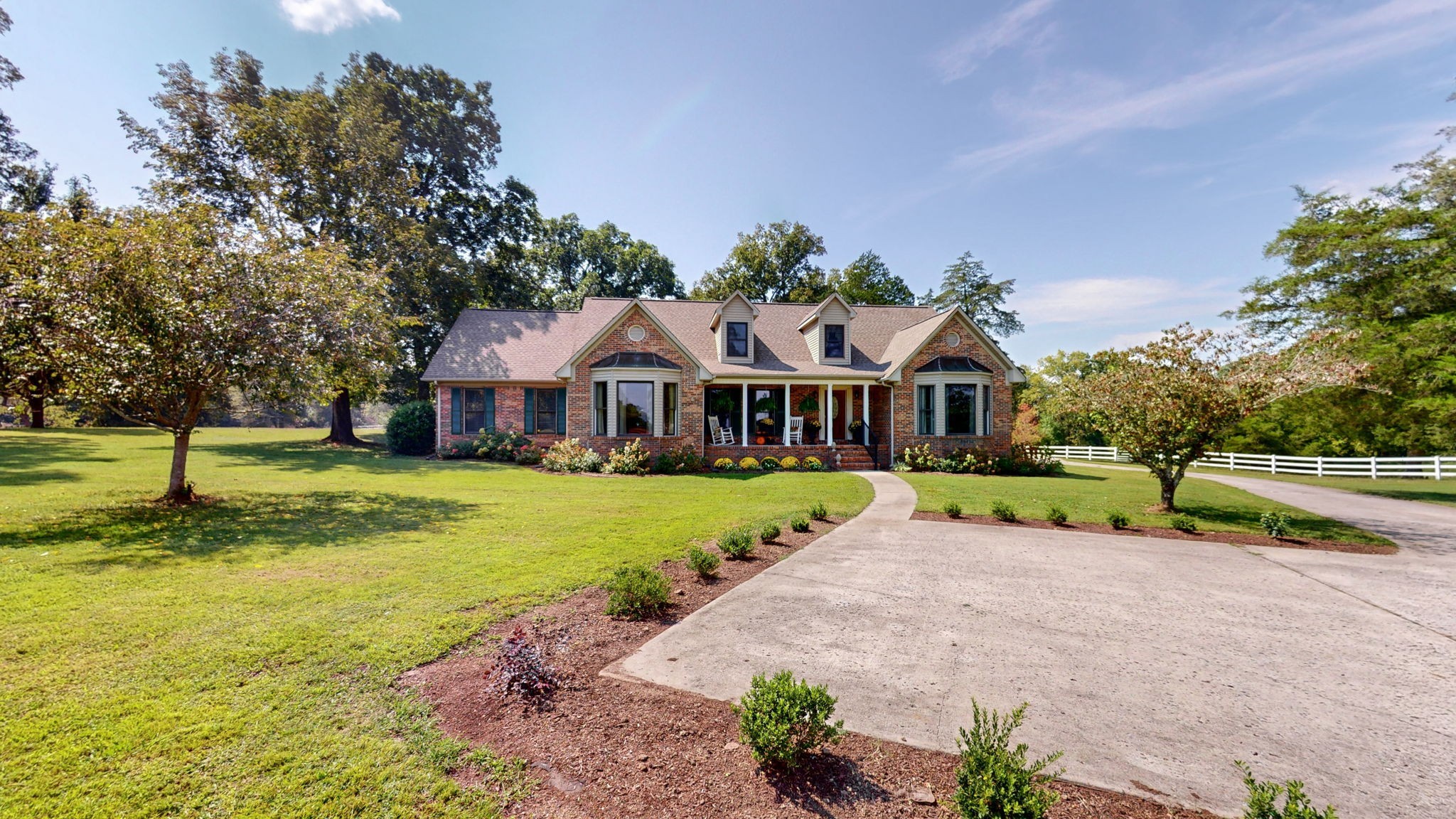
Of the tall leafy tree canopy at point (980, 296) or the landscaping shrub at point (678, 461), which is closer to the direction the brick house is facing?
the landscaping shrub

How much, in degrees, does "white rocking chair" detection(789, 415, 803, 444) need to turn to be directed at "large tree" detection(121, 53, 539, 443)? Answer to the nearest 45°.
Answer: approximately 45° to its right

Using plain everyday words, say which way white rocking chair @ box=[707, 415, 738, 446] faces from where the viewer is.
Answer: facing the viewer and to the right of the viewer

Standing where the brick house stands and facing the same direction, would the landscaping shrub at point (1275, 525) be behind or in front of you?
in front

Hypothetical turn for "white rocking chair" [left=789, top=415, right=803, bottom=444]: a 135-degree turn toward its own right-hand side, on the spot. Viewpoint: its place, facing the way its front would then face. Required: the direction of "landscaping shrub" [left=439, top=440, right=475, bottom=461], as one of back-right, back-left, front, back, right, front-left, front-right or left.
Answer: left

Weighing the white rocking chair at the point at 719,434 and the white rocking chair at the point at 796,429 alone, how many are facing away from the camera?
0

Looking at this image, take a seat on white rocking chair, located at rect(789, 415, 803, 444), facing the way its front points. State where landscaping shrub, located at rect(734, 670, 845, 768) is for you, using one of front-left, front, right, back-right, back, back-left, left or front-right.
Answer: front-left

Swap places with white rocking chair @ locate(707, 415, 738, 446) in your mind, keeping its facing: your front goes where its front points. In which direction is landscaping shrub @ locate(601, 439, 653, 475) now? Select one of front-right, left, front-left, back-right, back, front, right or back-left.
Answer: right

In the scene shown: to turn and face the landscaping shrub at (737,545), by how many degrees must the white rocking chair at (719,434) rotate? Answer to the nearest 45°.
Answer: approximately 45° to its right

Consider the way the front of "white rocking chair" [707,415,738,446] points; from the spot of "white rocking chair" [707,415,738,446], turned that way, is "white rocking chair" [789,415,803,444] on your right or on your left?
on your left

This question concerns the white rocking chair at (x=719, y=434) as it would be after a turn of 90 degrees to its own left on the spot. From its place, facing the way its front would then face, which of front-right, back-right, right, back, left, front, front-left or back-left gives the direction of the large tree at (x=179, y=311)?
back

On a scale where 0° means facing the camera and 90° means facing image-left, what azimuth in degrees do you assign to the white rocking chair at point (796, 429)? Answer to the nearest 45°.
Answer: approximately 45°

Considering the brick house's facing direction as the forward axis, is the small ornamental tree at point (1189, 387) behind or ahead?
ahead

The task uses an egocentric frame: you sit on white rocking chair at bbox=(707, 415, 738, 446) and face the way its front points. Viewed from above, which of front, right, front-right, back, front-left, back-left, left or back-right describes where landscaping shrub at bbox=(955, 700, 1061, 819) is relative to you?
front-right

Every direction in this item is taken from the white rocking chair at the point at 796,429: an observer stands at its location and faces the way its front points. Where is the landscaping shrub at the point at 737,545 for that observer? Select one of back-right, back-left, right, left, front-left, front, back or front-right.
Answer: front-left

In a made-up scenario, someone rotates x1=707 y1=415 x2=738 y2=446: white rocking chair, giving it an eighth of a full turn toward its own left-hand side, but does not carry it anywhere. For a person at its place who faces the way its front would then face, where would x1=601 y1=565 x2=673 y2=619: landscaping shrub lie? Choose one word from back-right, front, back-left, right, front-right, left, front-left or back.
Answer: right
